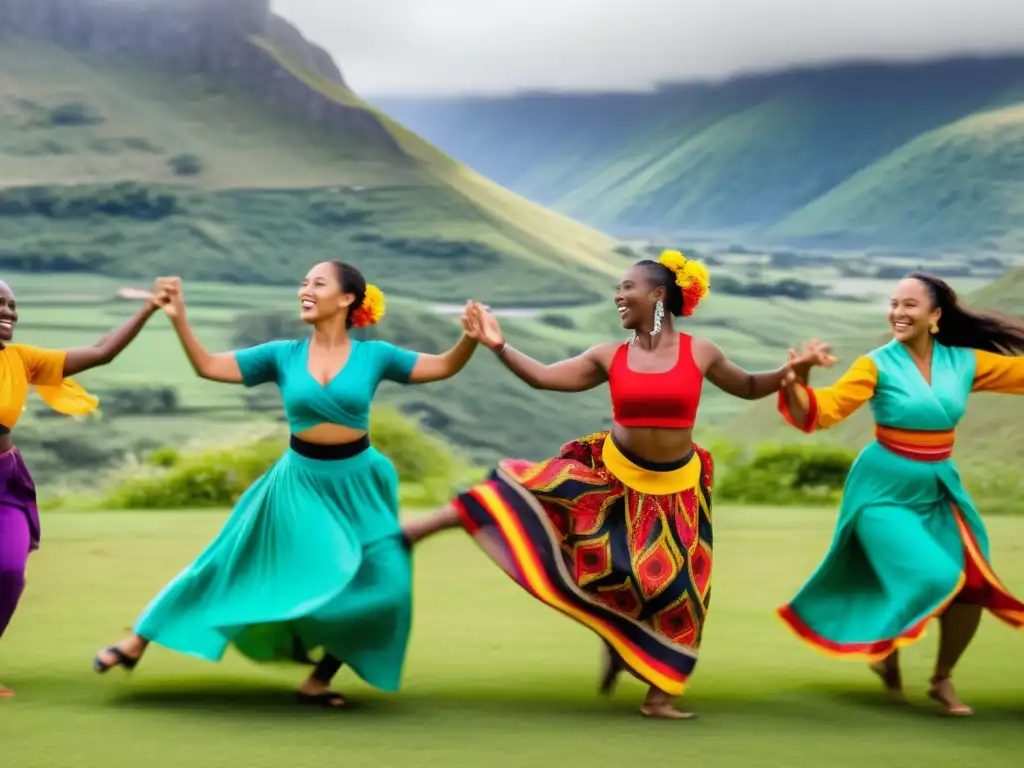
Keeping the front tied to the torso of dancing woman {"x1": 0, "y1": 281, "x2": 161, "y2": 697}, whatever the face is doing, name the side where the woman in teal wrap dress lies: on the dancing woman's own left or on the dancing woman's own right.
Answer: on the dancing woman's own left

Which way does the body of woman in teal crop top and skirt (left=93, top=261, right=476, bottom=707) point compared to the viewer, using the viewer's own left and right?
facing the viewer

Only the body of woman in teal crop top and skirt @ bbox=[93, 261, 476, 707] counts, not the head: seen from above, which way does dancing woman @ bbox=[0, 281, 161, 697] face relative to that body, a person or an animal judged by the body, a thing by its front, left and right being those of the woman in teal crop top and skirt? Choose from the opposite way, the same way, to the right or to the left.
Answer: the same way

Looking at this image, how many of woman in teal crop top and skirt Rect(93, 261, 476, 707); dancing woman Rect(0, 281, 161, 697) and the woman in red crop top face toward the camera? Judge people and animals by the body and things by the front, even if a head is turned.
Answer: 3

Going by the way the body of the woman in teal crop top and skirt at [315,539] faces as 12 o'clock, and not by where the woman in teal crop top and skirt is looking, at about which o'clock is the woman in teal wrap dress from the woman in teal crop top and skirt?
The woman in teal wrap dress is roughly at 9 o'clock from the woman in teal crop top and skirt.

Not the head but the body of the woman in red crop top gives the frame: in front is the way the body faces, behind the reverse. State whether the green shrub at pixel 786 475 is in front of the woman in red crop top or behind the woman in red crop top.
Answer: behind

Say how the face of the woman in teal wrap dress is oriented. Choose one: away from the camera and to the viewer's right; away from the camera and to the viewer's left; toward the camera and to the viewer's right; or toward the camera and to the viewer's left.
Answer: toward the camera and to the viewer's left

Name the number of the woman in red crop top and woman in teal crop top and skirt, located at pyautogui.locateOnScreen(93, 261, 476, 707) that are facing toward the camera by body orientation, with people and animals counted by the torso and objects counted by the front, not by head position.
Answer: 2

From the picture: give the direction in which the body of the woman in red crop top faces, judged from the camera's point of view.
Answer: toward the camera

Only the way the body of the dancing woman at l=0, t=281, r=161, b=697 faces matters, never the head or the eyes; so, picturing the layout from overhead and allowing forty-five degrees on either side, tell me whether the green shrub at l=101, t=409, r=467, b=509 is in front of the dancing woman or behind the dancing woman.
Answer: behind

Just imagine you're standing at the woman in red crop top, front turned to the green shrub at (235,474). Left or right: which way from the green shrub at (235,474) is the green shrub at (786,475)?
right

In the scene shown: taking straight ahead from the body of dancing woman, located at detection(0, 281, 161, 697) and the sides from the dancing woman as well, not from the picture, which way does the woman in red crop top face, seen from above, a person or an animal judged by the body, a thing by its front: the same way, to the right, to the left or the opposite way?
the same way

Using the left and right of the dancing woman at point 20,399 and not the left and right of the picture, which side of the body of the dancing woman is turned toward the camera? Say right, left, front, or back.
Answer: front

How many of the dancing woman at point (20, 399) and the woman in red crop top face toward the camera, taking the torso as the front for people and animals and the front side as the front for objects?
2
